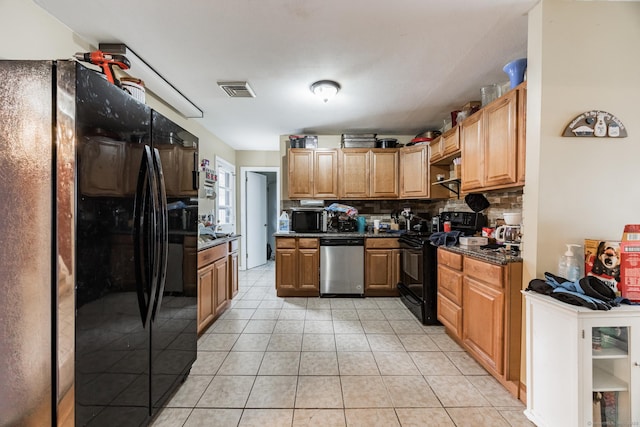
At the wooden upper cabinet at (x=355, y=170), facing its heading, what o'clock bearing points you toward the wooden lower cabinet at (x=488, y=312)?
The wooden lower cabinet is roughly at 11 o'clock from the wooden upper cabinet.

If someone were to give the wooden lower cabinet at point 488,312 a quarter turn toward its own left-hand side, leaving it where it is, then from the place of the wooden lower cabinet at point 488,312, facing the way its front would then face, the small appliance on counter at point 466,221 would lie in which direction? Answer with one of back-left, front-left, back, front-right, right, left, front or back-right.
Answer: back-left

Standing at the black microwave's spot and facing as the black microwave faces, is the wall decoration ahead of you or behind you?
ahead

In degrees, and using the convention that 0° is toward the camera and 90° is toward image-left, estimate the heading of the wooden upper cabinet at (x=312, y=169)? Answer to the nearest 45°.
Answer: approximately 0°

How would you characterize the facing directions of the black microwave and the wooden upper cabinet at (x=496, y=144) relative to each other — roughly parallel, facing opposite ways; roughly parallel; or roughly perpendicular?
roughly perpendicular

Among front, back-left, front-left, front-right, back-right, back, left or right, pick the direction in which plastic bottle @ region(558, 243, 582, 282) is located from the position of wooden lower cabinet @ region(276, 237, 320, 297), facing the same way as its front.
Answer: front-left

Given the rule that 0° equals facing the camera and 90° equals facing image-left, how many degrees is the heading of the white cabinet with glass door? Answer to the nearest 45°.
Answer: approximately 315°

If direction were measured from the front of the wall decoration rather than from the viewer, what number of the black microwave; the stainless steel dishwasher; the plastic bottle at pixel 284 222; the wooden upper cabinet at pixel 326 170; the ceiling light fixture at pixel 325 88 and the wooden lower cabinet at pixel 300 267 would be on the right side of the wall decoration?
6

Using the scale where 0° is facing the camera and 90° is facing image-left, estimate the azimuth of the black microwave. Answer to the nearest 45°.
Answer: approximately 0°

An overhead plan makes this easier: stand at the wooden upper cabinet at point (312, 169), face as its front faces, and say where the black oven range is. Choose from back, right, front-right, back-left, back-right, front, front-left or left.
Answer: front-left
